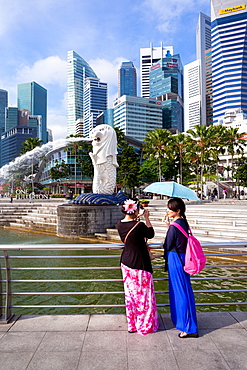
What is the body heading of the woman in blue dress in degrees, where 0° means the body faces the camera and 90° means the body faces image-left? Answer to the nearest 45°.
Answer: approximately 90°

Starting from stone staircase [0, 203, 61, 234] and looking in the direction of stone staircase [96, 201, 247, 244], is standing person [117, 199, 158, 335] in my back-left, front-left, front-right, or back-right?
front-right

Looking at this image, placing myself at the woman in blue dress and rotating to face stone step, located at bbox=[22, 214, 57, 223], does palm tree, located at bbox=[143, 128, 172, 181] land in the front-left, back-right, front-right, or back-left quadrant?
front-right

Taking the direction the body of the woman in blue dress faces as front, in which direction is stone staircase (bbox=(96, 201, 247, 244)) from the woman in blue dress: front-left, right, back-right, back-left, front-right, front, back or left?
right

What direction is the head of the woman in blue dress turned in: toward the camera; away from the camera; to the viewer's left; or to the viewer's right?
to the viewer's left
